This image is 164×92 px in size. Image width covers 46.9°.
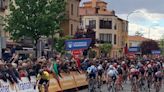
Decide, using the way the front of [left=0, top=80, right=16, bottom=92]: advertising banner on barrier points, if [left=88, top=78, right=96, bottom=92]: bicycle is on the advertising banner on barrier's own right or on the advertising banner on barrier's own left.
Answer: on the advertising banner on barrier's own left

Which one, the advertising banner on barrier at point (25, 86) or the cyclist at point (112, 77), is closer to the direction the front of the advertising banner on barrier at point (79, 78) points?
the cyclist

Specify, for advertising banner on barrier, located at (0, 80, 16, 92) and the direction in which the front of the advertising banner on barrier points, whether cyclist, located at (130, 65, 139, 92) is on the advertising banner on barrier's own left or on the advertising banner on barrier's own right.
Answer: on the advertising banner on barrier's own left
